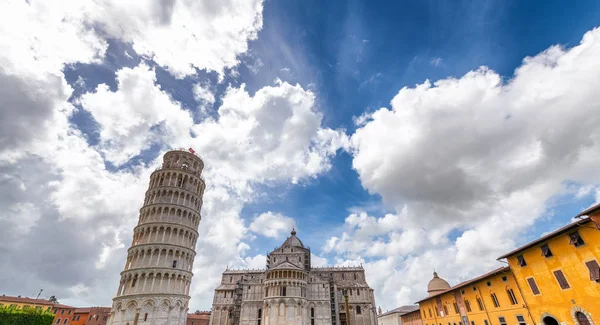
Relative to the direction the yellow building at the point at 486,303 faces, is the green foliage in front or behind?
in front

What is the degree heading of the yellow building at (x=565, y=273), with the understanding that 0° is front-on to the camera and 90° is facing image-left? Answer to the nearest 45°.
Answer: approximately 45°

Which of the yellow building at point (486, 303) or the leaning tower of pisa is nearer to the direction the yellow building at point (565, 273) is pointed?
the leaning tower of pisa

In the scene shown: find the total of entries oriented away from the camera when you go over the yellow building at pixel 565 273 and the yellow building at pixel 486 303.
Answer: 0

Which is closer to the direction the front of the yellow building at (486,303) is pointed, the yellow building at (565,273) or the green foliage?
the green foliage

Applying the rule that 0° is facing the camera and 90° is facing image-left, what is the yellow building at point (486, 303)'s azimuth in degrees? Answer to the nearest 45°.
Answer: approximately 45°

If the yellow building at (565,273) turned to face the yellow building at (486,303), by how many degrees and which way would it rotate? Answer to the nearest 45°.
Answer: approximately 90° to its right

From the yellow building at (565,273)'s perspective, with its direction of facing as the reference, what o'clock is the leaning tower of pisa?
The leaning tower of pisa is roughly at 1 o'clock from the yellow building.

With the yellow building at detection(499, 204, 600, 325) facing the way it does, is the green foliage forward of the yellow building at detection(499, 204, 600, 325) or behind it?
forward

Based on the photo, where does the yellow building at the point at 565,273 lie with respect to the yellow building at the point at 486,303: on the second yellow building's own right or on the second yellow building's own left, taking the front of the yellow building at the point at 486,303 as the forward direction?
on the second yellow building's own left
